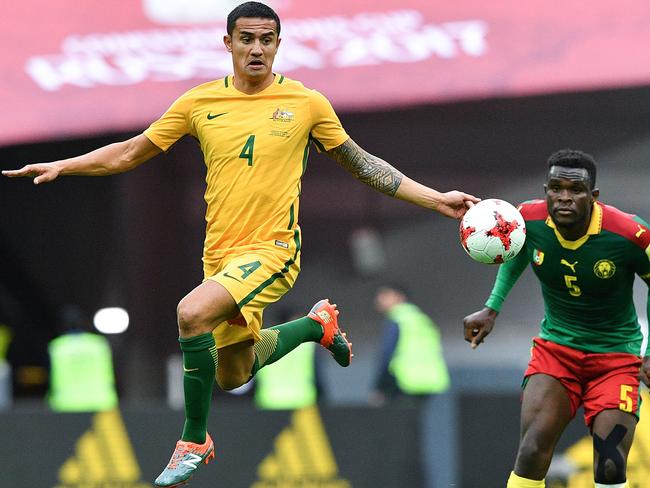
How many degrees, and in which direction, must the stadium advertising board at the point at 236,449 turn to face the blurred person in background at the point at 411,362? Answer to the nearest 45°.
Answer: approximately 135° to its left

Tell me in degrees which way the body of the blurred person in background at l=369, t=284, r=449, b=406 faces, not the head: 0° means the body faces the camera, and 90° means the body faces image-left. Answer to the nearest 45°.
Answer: approximately 135°

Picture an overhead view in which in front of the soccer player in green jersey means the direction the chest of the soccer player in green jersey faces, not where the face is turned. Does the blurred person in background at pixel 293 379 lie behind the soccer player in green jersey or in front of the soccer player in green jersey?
behind
